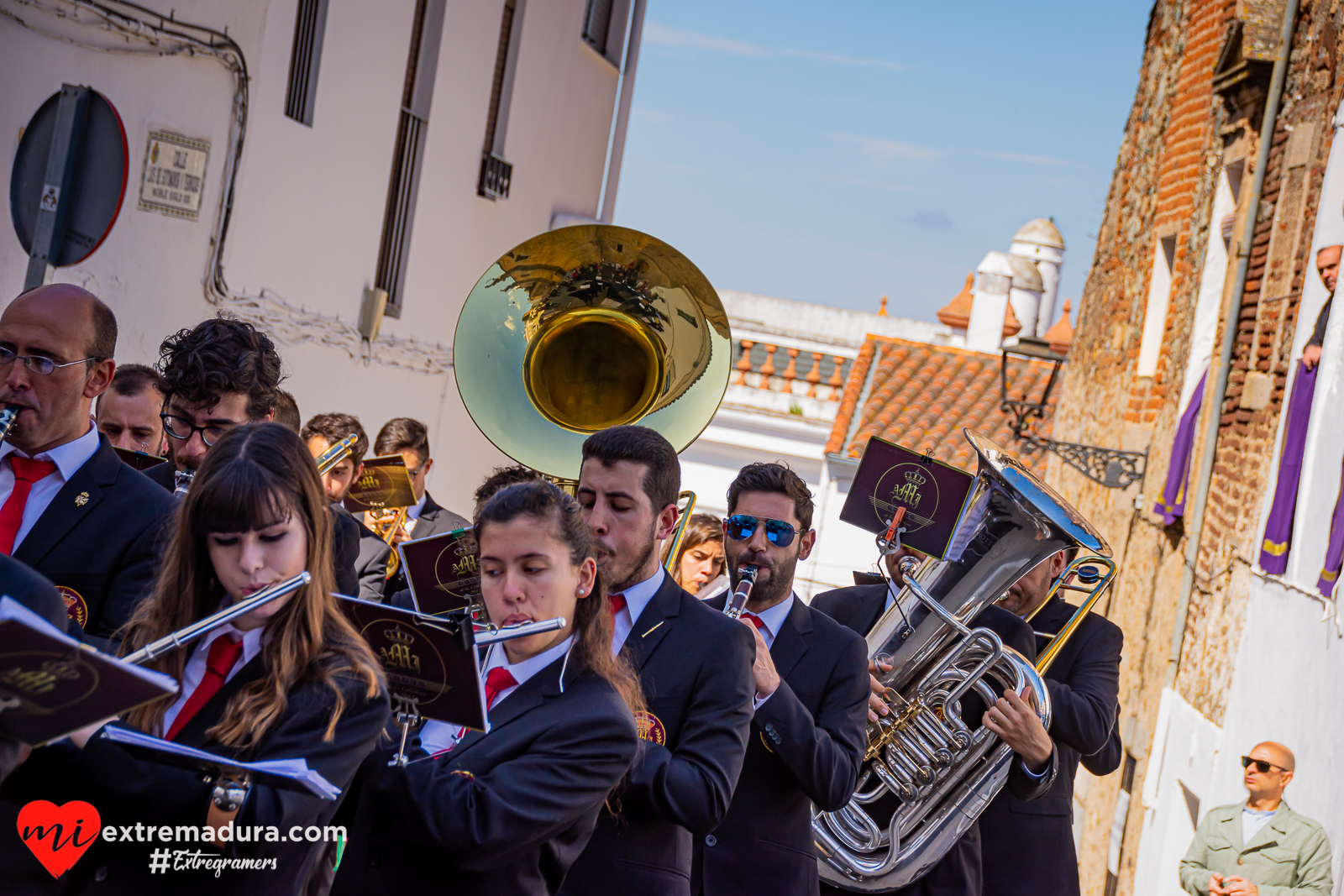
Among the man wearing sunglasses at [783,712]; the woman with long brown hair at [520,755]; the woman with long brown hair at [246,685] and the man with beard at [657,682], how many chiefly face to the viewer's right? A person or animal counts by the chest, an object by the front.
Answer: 0

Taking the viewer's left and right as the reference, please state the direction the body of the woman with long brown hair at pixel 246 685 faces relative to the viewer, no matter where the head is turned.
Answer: facing the viewer and to the left of the viewer

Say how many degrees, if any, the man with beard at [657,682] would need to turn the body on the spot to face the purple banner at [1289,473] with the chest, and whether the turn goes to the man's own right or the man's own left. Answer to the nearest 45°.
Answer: approximately 180°

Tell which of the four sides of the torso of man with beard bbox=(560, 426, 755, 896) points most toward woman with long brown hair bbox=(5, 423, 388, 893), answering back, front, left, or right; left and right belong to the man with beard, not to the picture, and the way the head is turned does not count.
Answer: front

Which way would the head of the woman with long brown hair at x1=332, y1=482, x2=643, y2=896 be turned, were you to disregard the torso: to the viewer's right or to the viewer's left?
to the viewer's left

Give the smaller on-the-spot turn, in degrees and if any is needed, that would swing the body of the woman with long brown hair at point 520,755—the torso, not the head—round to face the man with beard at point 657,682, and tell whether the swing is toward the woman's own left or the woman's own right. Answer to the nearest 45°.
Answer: approximately 180°

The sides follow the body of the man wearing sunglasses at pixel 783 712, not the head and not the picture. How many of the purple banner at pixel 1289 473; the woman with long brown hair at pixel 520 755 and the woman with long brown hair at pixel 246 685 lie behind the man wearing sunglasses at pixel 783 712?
1

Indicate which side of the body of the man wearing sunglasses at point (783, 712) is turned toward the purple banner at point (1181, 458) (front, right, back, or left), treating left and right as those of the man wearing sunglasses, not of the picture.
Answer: back

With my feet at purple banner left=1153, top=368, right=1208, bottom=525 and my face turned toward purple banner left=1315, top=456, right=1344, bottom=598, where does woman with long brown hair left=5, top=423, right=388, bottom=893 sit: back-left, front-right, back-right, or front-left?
front-right

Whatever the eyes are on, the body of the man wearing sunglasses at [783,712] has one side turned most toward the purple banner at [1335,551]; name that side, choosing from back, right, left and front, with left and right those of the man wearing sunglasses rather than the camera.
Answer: back

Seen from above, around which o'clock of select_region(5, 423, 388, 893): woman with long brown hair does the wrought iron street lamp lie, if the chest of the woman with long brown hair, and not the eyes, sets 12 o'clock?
The wrought iron street lamp is roughly at 6 o'clock from the woman with long brown hair.

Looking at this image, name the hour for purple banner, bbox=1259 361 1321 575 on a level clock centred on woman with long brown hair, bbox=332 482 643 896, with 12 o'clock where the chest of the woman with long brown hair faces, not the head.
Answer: The purple banner is roughly at 6 o'clock from the woman with long brown hair.

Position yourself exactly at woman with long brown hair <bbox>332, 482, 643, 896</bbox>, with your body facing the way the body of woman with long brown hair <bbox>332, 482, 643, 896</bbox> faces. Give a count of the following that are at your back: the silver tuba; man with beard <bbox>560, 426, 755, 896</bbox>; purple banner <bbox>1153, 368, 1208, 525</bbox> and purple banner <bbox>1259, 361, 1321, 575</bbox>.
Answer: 4

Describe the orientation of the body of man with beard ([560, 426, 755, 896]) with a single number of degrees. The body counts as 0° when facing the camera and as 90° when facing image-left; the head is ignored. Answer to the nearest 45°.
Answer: approximately 45°

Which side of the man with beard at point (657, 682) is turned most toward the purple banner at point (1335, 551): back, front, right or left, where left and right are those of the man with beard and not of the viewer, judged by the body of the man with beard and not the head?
back

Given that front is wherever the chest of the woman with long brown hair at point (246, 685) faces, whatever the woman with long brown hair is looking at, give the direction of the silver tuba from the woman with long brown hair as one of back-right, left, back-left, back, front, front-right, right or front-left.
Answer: back

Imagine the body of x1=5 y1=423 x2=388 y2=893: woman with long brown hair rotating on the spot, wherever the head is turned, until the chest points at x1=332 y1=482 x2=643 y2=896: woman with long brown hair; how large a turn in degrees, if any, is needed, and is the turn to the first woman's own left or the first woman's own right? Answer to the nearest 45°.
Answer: approximately 135° to the first woman's own left

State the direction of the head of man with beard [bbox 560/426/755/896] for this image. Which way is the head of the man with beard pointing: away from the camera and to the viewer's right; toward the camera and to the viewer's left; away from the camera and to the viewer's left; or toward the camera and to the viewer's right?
toward the camera and to the viewer's left
